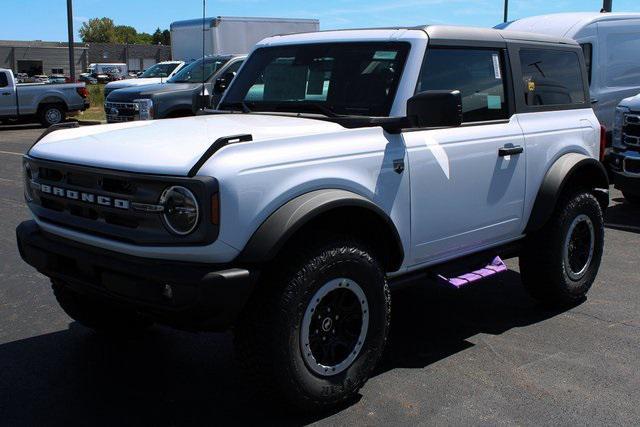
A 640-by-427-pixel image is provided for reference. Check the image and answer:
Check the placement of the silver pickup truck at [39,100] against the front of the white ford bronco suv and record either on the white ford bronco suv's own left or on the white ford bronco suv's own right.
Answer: on the white ford bronco suv's own right

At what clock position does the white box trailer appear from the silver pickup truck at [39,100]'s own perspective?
The white box trailer is roughly at 7 o'clock from the silver pickup truck.

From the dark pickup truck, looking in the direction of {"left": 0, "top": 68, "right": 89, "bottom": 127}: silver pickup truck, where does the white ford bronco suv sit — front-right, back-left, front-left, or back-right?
back-left

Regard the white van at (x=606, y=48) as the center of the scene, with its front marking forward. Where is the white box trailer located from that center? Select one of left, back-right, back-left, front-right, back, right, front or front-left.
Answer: right

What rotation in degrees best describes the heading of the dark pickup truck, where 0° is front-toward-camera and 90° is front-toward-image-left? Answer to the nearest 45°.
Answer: approximately 45°

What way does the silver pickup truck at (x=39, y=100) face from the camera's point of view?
to the viewer's left

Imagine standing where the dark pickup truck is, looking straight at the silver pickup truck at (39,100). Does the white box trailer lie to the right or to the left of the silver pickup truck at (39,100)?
right

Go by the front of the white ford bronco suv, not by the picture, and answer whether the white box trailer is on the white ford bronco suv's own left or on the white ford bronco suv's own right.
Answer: on the white ford bronco suv's own right

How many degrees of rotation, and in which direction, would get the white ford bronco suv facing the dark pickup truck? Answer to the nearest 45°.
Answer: approximately 135° to its right

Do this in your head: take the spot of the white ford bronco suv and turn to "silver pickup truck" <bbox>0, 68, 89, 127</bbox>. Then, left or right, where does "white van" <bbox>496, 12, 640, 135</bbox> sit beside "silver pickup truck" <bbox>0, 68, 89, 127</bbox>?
right

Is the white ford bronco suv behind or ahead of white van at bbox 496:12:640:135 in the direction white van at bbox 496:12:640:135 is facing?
ahead

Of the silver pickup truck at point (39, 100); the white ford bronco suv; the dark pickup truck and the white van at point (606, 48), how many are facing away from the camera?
0

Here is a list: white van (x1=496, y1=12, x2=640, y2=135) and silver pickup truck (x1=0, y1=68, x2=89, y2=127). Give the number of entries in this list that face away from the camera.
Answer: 0

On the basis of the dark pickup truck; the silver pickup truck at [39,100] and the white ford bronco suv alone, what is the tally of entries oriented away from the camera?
0
